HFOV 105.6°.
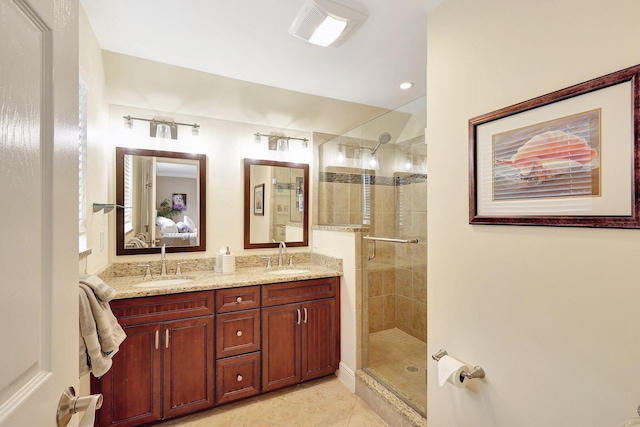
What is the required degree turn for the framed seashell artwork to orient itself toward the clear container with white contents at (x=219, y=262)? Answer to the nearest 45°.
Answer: approximately 45° to its right

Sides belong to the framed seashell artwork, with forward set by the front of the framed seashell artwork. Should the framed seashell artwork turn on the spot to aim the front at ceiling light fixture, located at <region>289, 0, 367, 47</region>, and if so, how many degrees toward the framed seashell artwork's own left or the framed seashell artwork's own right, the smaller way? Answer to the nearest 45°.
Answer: approximately 45° to the framed seashell artwork's own right

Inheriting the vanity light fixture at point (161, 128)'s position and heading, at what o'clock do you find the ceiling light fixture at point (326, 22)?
The ceiling light fixture is roughly at 11 o'clock from the vanity light fixture.

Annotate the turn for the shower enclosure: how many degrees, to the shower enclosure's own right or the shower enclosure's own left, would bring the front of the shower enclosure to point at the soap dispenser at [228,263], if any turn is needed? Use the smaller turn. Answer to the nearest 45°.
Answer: approximately 45° to the shower enclosure's own right

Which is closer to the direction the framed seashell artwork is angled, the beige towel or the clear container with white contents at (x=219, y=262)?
the beige towel
